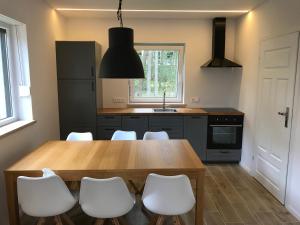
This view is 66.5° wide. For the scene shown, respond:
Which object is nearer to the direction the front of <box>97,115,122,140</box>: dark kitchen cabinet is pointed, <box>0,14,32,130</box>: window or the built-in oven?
the window

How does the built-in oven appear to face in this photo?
toward the camera

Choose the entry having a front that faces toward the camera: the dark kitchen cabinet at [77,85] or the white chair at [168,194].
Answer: the dark kitchen cabinet

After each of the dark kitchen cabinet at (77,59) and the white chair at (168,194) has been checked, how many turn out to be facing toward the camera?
1

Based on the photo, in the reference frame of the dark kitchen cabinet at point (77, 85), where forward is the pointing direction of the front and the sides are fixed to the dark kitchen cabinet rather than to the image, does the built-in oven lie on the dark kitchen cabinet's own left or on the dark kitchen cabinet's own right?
on the dark kitchen cabinet's own left

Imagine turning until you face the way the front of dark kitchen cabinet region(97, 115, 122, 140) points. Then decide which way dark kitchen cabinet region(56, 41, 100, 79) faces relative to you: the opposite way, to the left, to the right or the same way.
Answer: the same way

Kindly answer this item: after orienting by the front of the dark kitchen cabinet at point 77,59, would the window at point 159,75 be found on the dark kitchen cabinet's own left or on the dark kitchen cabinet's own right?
on the dark kitchen cabinet's own left

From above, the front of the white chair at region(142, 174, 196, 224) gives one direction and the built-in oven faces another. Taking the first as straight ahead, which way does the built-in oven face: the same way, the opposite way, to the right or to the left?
the opposite way

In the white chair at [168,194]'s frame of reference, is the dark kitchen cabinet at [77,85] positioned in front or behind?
in front

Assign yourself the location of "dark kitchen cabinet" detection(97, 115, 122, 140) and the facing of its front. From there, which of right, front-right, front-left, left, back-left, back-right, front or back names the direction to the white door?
front-left

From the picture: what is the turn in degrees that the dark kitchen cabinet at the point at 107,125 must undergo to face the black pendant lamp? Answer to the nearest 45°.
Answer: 0° — it already faces it

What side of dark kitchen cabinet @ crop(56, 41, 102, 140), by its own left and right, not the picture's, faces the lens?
front

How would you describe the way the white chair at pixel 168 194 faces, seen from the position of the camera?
facing away from the viewer

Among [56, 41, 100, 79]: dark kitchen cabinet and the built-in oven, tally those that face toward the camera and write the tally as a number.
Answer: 2

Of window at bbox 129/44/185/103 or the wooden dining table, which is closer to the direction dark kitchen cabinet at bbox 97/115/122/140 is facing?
the wooden dining table

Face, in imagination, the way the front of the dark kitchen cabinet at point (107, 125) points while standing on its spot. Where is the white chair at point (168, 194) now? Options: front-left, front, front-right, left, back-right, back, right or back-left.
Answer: front

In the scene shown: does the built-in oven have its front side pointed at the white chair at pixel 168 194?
yes

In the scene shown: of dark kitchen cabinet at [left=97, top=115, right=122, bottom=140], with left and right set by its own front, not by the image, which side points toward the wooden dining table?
front

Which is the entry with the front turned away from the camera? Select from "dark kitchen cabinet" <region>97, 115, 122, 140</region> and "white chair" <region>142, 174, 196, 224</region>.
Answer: the white chair

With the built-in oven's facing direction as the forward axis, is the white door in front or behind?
in front

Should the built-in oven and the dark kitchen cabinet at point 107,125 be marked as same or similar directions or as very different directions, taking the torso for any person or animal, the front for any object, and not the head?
same or similar directions

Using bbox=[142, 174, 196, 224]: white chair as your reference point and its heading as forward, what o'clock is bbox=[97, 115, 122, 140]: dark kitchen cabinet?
The dark kitchen cabinet is roughly at 11 o'clock from the white chair.
